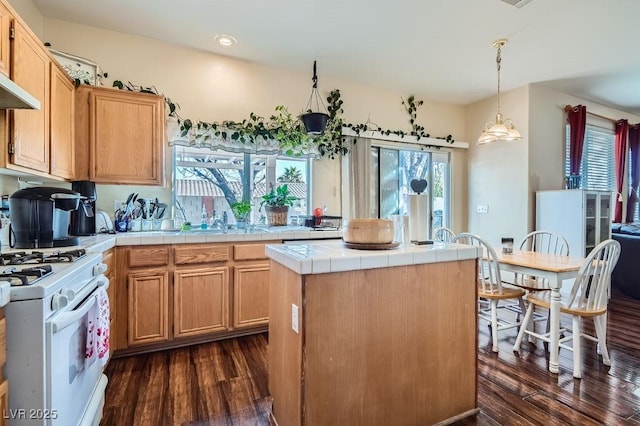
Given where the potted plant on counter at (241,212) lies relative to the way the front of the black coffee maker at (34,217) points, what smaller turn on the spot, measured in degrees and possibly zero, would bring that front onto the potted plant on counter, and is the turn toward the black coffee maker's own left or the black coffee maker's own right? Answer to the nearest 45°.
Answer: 0° — it already faces it

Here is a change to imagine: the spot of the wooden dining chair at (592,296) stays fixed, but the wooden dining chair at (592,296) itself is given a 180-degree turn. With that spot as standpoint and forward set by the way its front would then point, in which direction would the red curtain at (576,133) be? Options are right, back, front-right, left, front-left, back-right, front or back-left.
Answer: back-left

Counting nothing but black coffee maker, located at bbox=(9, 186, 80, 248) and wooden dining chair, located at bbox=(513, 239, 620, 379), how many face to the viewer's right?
1

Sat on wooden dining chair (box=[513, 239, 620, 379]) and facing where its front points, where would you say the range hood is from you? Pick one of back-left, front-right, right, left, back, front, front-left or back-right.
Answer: left

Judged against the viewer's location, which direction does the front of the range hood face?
facing the viewer and to the right of the viewer

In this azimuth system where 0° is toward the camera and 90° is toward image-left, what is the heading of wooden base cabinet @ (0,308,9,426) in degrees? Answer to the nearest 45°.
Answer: approximately 315°

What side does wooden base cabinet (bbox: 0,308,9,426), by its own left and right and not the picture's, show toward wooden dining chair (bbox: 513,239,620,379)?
front

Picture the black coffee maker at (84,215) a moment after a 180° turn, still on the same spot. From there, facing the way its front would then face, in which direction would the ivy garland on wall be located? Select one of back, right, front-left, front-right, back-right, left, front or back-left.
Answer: back-right

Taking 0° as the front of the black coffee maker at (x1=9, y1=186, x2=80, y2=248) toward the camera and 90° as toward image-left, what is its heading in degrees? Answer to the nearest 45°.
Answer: approximately 270°

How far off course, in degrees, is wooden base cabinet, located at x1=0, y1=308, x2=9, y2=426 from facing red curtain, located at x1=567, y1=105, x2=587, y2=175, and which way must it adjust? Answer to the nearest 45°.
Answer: approximately 45° to its left
